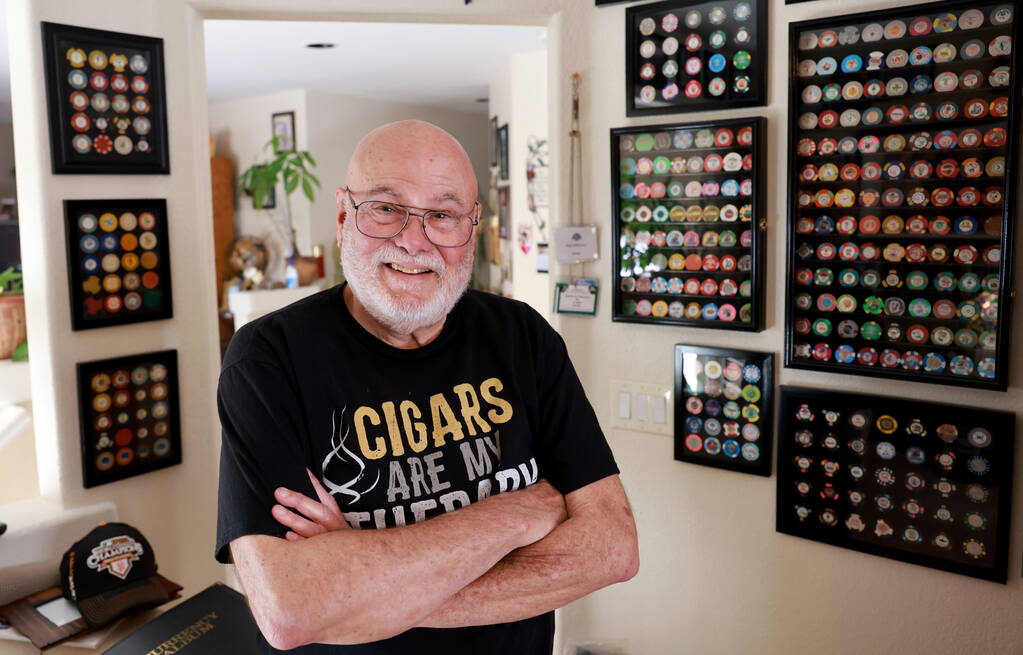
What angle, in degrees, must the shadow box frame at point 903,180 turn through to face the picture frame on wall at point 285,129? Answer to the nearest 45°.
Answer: approximately 90° to its right

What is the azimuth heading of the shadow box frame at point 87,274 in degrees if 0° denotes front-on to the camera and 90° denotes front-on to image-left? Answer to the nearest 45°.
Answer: approximately 315°

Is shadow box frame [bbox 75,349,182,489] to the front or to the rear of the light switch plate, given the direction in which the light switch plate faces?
to the front

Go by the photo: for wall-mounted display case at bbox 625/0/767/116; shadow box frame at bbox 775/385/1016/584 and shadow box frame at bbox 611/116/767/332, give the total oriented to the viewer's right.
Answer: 0

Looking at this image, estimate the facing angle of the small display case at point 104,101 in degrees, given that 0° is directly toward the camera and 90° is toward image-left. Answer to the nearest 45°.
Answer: approximately 315°

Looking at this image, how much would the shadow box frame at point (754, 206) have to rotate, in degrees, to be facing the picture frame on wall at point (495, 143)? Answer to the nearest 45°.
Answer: approximately 135° to its right

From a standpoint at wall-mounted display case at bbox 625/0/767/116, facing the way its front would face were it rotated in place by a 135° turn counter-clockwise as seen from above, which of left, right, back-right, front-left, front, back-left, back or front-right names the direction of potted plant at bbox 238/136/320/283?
back-left

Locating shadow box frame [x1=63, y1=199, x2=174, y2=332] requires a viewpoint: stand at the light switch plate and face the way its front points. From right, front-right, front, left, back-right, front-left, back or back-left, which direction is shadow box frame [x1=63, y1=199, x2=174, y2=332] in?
front-right

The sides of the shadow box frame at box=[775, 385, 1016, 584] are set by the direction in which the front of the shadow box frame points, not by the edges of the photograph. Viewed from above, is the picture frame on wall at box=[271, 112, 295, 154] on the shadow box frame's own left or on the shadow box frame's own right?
on the shadow box frame's own right

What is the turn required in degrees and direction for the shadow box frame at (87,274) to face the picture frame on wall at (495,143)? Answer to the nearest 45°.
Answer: approximately 90° to its left

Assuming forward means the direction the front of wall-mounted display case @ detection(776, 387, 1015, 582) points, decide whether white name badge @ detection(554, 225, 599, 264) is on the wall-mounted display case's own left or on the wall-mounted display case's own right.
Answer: on the wall-mounted display case's own right

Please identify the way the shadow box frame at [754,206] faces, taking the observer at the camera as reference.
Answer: facing the viewer and to the left of the viewer
